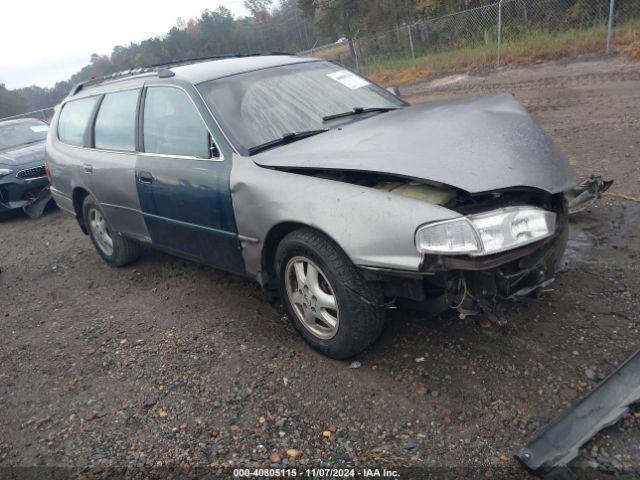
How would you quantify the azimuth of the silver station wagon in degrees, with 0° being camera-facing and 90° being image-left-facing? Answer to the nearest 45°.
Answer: approximately 315°

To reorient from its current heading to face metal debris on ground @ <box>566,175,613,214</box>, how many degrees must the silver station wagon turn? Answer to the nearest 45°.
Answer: approximately 45° to its left

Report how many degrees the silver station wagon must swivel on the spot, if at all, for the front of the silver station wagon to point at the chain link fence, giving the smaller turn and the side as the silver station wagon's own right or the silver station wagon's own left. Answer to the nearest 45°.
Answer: approximately 90° to the silver station wagon's own left

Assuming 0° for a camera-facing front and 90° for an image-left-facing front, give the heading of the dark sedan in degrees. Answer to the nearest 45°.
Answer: approximately 315°

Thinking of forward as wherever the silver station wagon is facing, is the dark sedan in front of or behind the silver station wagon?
behind
